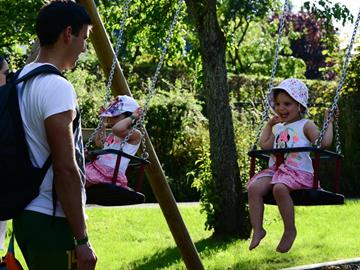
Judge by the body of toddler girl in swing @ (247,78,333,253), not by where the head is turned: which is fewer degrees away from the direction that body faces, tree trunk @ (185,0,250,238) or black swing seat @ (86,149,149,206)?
the black swing seat

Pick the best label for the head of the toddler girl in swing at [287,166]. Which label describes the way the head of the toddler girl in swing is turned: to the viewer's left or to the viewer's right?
to the viewer's left

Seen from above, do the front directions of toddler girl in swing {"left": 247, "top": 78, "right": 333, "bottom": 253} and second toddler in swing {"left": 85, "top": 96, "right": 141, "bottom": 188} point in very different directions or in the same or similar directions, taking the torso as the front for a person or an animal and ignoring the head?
same or similar directions

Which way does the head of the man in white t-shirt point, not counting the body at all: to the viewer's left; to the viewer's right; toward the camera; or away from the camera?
to the viewer's right

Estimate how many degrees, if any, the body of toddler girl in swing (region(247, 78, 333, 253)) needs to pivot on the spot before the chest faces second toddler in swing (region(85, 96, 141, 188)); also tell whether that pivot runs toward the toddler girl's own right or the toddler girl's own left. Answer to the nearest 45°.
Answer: approximately 45° to the toddler girl's own right

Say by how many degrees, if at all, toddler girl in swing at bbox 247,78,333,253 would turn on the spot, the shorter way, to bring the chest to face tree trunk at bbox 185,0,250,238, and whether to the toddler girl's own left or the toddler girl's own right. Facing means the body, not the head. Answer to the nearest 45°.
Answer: approximately 135° to the toddler girl's own right

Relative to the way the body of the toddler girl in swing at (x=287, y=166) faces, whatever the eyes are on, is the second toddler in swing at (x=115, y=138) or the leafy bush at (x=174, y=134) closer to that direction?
the second toddler in swing

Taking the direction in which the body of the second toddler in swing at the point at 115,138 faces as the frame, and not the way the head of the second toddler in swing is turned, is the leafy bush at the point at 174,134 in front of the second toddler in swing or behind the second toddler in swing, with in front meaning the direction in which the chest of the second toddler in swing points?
behind

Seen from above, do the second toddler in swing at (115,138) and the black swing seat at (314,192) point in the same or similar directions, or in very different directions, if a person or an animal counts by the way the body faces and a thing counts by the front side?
same or similar directions

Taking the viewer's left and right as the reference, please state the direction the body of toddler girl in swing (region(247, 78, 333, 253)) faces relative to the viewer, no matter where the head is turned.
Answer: facing the viewer and to the left of the viewer

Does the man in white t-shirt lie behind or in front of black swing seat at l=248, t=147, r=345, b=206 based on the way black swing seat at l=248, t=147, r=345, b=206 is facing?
in front
